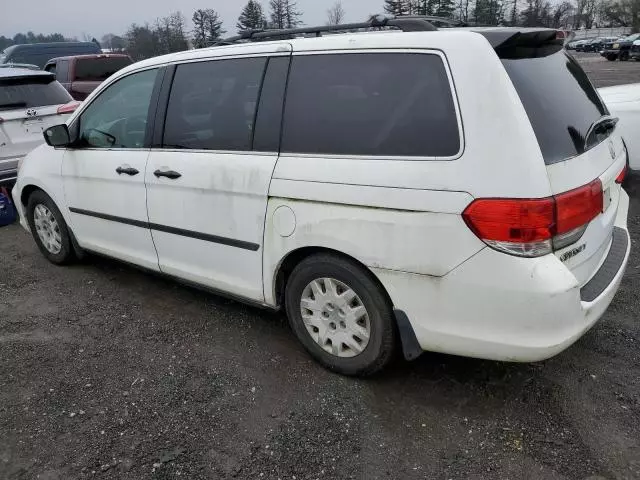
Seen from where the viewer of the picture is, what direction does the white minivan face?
facing away from the viewer and to the left of the viewer

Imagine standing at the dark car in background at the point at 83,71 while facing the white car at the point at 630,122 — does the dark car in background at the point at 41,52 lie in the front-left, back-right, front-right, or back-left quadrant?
back-left

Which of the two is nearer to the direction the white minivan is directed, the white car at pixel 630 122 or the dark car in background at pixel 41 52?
the dark car in background

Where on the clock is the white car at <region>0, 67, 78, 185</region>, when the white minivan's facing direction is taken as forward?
The white car is roughly at 12 o'clock from the white minivan.

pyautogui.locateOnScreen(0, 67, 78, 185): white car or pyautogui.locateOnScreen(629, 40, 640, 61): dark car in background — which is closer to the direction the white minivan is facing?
the white car

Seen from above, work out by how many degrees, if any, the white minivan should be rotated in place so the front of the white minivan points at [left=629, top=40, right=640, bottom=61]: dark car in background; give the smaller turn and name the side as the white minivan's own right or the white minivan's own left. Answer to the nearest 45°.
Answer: approximately 90° to the white minivan's own right
